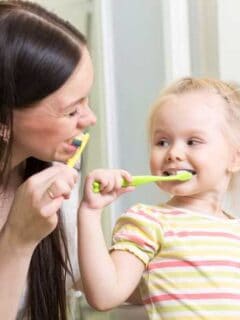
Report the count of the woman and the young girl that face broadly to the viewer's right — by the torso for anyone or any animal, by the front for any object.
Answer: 1

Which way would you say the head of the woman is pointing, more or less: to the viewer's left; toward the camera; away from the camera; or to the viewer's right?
to the viewer's right

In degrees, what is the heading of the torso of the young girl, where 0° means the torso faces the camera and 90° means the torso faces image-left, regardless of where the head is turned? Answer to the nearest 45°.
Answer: approximately 0°

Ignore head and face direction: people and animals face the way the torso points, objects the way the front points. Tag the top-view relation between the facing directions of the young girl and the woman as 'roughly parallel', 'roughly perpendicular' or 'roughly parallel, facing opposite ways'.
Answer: roughly perpendicular

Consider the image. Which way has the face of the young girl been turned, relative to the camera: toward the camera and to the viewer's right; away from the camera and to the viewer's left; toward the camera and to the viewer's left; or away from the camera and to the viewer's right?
toward the camera and to the viewer's left

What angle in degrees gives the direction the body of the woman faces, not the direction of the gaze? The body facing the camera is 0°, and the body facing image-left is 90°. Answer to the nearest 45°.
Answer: approximately 270°
